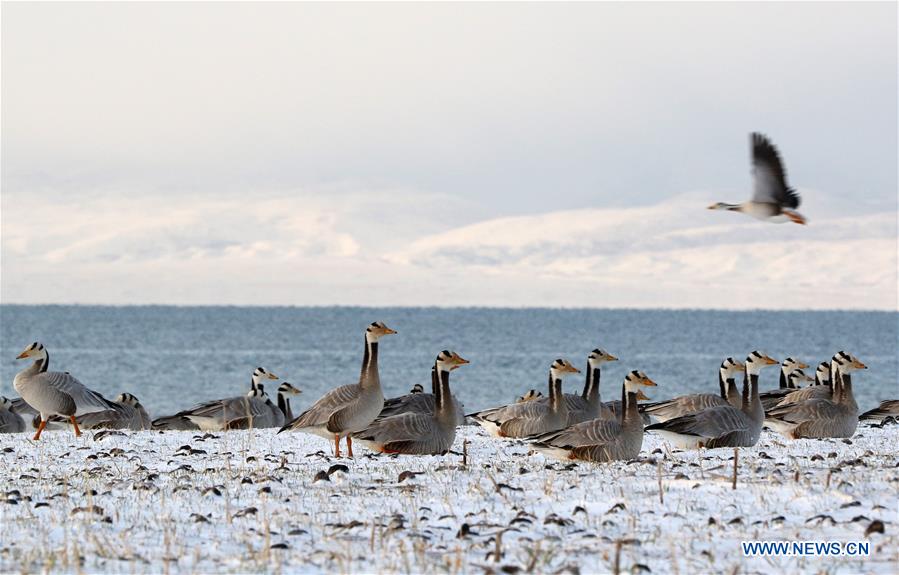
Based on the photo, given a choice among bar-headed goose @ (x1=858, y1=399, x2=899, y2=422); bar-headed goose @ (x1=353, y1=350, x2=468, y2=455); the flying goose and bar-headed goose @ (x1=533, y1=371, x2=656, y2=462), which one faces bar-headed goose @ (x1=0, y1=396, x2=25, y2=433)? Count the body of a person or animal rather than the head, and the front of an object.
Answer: the flying goose

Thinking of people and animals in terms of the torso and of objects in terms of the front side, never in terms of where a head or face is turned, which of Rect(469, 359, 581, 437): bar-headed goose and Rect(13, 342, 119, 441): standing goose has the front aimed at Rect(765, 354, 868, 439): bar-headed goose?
Rect(469, 359, 581, 437): bar-headed goose

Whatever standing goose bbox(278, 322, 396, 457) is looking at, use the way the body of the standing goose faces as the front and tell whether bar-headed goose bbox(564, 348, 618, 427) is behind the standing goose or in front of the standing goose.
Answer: in front

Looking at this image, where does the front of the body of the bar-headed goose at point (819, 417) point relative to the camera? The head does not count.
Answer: to the viewer's right

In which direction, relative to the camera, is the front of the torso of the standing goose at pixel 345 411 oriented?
to the viewer's right

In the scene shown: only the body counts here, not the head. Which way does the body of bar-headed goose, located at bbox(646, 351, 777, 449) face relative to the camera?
to the viewer's right

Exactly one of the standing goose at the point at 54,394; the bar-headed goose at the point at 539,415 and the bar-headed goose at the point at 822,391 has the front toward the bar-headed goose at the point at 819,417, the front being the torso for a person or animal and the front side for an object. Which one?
the bar-headed goose at the point at 539,415

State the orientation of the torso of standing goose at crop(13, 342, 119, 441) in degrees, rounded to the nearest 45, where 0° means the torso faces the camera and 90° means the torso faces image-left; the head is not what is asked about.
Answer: approximately 90°

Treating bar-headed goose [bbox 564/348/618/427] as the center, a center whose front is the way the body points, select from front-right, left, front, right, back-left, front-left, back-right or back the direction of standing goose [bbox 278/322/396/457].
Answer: back-right

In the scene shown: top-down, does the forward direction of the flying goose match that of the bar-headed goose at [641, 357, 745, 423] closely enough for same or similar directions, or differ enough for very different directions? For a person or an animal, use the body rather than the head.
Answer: very different directions

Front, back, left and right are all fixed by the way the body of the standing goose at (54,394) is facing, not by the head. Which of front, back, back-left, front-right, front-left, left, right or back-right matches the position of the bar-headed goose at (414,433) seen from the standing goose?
back-left

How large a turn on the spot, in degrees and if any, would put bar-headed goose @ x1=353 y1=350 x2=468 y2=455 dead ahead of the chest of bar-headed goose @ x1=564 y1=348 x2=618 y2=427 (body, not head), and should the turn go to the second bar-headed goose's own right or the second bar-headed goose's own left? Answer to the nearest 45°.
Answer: approximately 135° to the second bar-headed goose's own right

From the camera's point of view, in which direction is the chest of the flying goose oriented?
to the viewer's left

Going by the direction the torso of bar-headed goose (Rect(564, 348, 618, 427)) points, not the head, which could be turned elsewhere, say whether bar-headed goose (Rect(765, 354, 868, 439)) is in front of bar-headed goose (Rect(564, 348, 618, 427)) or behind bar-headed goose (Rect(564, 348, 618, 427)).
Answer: in front

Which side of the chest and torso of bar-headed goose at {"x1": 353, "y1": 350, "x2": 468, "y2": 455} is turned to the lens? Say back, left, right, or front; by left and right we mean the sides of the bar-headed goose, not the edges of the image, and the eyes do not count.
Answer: right

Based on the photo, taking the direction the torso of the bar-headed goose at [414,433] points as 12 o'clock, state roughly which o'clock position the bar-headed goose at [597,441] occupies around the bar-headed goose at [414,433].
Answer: the bar-headed goose at [597,441] is roughly at 1 o'clock from the bar-headed goose at [414,433].

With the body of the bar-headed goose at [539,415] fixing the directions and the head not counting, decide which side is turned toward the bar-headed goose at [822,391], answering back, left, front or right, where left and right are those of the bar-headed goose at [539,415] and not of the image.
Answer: front

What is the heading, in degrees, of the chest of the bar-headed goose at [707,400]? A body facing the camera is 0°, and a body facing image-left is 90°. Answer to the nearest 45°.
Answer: approximately 270°
